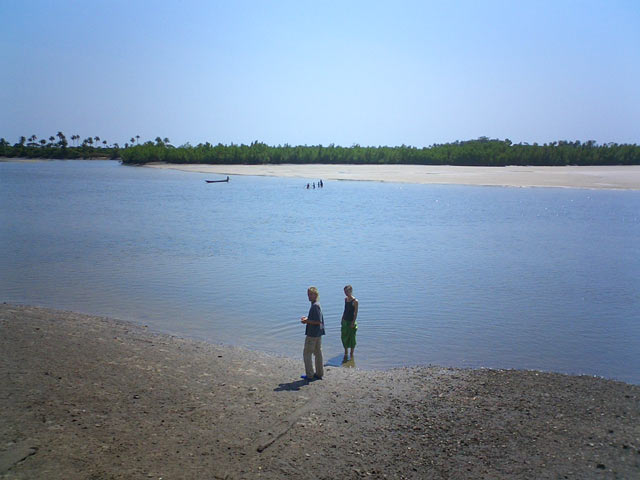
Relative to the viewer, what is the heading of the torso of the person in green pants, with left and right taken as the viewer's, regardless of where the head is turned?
facing the viewer and to the left of the viewer

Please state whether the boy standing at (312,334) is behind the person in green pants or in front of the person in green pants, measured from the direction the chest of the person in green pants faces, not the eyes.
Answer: in front
